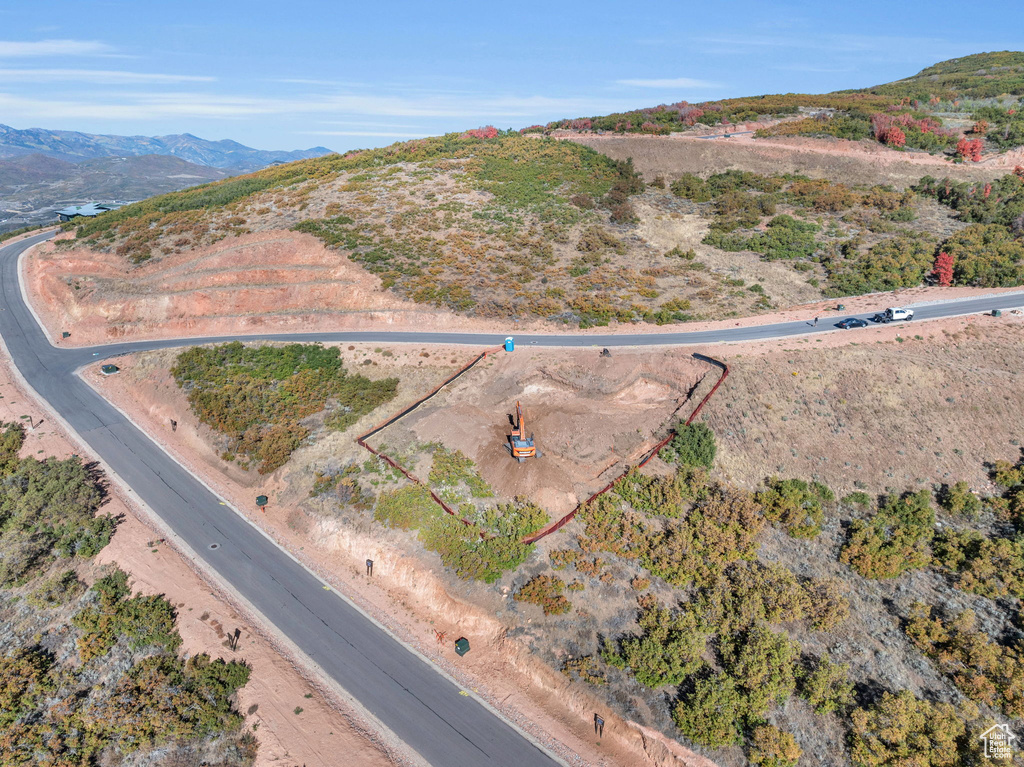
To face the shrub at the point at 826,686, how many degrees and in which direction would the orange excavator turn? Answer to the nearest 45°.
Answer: approximately 135° to its right

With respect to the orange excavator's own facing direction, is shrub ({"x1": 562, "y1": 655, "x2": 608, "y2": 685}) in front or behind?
behind

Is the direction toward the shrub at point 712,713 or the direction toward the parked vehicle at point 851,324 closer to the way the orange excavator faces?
the parked vehicle

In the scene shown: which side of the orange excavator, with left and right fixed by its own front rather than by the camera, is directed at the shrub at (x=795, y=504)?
right

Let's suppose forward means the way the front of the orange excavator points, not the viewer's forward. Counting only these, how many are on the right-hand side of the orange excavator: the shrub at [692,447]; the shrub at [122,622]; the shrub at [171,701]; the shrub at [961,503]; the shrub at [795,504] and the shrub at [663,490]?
4

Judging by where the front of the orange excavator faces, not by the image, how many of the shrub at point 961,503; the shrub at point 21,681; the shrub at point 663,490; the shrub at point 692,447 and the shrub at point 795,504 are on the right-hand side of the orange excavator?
4

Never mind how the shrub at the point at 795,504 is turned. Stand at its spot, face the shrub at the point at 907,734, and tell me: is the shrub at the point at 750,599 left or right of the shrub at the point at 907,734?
right

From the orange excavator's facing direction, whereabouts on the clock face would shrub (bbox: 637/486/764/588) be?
The shrub is roughly at 4 o'clock from the orange excavator.

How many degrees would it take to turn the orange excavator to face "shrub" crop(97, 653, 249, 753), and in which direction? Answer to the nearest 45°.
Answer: approximately 135° to its left

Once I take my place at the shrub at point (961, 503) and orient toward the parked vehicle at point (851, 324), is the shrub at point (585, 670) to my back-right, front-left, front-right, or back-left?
back-left

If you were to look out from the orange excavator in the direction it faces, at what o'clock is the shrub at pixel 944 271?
The shrub is roughly at 2 o'clock from the orange excavator.

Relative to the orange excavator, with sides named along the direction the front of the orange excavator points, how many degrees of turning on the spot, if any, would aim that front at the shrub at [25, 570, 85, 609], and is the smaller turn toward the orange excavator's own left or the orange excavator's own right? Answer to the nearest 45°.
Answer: approximately 90° to the orange excavator's own left

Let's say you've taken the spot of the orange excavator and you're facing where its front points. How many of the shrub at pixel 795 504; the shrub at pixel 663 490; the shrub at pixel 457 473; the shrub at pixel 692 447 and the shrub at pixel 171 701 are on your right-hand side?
3

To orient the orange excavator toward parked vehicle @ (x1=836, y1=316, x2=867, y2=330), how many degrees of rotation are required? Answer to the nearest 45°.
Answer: approximately 45° to its right

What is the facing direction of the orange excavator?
away from the camera

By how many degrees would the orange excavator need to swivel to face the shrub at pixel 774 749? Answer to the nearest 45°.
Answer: approximately 135° to its right

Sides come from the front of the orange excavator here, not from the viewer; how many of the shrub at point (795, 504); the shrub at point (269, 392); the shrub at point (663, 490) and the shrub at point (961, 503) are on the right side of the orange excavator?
3
